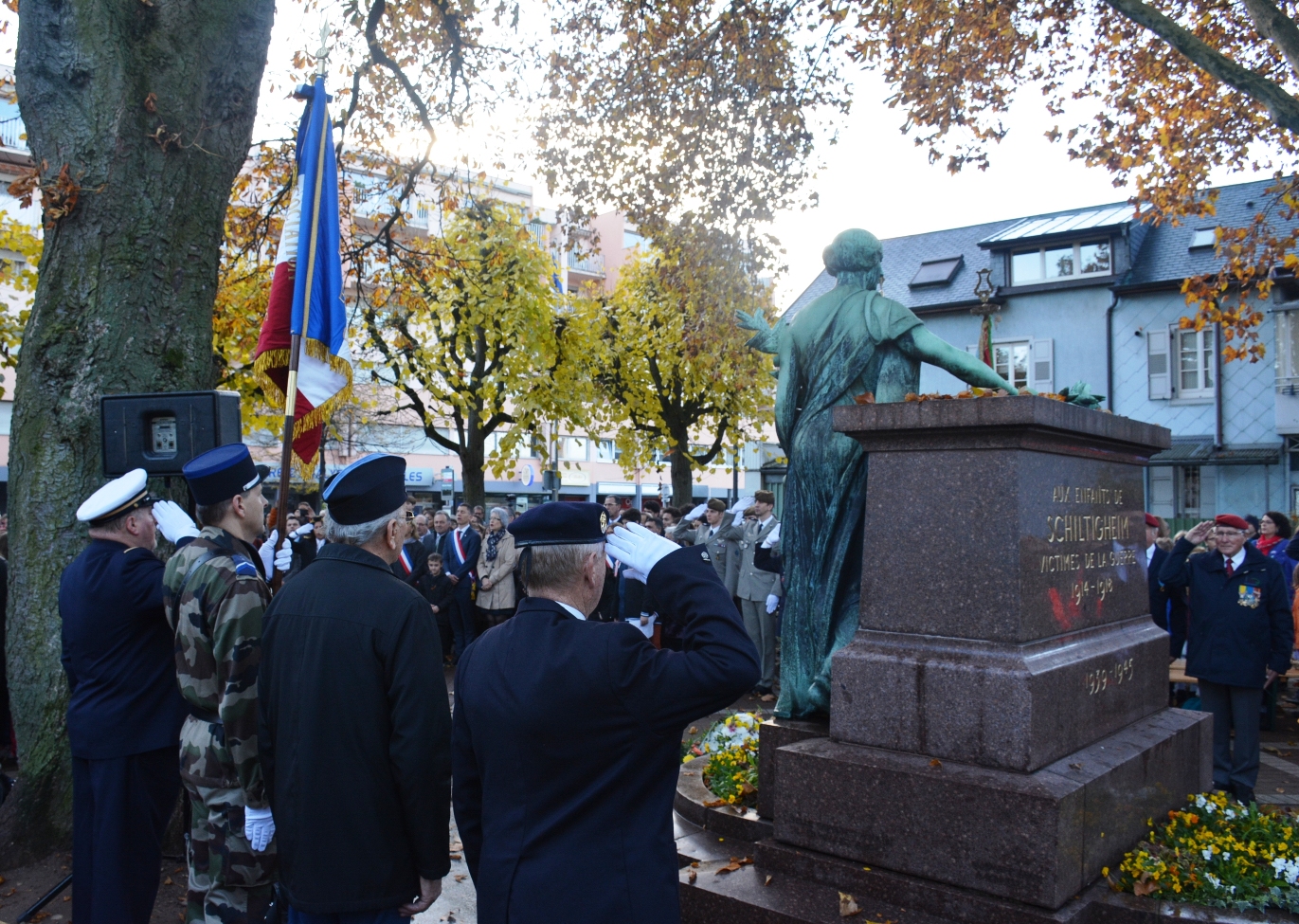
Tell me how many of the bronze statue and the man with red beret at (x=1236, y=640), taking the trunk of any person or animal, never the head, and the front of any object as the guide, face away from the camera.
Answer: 1

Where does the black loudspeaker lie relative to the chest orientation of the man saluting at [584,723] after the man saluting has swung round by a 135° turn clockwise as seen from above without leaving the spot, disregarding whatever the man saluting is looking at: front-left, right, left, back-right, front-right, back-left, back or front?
back-right

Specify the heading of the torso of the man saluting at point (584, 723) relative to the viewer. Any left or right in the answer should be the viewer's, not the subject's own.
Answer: facing away from the viewer and to the right of the viewer

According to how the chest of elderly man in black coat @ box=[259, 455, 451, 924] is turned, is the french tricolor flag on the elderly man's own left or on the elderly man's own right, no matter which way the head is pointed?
on the elderly man's own left

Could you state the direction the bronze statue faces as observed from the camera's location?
facing away from the viewer

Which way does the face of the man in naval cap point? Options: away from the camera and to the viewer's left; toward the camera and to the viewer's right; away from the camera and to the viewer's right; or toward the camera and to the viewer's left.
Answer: away from the camera and to the viewer's right

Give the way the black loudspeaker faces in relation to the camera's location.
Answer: facing away from the viewer and to the right of the viewer

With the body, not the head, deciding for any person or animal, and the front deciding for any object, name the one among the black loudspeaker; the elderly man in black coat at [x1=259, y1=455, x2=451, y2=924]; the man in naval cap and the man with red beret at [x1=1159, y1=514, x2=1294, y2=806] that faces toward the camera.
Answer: the man with red beret

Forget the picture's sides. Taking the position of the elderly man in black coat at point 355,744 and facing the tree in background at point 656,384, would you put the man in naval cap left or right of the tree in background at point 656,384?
left

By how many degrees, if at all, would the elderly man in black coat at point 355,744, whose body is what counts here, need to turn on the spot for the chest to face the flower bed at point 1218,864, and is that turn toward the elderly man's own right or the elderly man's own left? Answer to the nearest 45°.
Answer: approximately 45° to the elderly man's own right

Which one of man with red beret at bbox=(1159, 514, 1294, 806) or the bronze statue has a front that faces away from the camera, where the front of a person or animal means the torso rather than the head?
the bronze statue

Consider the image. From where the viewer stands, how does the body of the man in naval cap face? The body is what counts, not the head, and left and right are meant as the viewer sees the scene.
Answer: facing away from the viewer and to the right of the viewer

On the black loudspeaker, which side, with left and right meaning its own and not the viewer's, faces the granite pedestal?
right

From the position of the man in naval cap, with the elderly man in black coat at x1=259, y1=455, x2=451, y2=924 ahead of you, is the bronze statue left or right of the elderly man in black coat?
left

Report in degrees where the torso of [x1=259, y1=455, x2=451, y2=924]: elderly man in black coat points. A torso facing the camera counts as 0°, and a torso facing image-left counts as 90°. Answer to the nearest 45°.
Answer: approximately 225°

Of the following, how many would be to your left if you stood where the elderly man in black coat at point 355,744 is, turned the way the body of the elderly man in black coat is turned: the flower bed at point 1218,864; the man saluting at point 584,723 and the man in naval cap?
1
